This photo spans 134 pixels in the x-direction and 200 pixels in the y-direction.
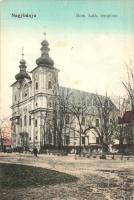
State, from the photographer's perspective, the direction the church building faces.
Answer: facing the viewer and to the left of the viewer

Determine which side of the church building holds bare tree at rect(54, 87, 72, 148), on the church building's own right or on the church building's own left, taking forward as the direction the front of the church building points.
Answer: on the church building's own left

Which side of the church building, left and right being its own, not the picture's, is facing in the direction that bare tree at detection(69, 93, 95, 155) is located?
left
